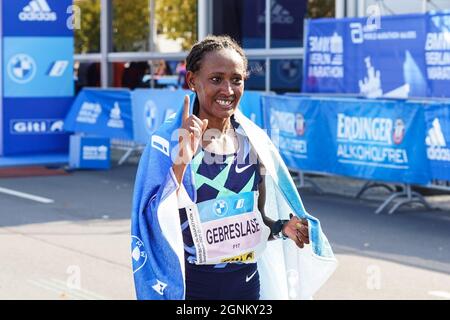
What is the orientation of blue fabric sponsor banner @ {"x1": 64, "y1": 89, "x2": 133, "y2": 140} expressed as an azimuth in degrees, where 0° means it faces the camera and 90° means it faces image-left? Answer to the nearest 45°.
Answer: approximately 0°

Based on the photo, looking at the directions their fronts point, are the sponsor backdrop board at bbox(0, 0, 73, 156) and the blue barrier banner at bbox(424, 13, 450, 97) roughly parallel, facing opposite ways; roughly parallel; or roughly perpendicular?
roughly parallel

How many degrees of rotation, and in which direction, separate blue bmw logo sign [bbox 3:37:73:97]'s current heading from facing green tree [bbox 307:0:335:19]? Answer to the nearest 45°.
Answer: approximately 90° to its left

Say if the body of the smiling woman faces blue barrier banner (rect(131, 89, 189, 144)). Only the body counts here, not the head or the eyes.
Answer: no

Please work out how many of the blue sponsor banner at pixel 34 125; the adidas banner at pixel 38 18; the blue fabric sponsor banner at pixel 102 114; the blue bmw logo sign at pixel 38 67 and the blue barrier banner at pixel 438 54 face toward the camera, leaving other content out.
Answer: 5

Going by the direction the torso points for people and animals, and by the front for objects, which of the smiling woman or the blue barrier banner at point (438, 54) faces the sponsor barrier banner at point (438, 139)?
the blue barrier banner

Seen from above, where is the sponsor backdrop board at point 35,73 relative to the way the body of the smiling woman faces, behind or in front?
behind

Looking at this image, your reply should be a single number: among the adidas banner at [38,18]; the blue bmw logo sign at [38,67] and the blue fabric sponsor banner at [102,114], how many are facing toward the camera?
3

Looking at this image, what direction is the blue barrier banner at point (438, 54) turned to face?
toward the camera

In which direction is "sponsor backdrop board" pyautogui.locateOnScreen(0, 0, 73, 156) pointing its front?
toward the camera
